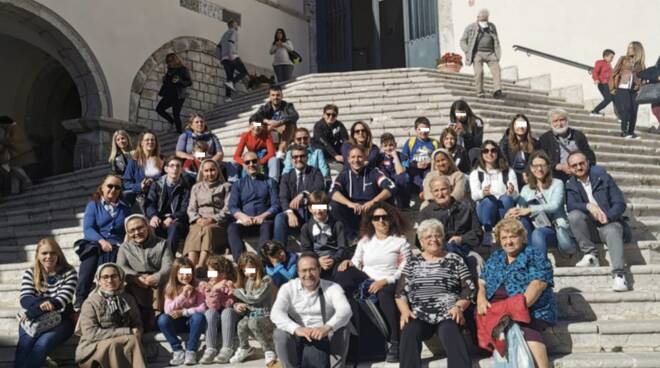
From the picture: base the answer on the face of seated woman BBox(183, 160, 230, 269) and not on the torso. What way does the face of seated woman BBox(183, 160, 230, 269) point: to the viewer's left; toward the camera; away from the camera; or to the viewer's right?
toward the camera

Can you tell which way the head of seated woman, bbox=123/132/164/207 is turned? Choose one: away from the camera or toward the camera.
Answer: toward the camera

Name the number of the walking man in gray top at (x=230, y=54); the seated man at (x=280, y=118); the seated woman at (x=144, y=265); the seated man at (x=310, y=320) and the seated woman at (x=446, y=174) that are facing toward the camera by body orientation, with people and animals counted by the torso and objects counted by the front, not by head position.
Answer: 4

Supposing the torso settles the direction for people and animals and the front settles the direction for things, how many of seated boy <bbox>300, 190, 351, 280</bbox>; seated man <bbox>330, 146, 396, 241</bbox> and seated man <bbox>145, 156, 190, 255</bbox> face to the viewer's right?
0

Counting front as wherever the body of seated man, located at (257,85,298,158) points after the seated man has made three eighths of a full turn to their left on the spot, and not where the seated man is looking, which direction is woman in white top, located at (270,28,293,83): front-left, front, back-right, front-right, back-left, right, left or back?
front-left

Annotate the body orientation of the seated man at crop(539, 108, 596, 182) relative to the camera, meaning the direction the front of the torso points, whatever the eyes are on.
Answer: toward the camera

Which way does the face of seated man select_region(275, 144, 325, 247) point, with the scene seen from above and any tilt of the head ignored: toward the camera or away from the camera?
toward the camera

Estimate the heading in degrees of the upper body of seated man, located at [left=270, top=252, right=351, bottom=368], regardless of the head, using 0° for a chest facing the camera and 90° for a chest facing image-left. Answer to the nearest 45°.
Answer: approximately 0°

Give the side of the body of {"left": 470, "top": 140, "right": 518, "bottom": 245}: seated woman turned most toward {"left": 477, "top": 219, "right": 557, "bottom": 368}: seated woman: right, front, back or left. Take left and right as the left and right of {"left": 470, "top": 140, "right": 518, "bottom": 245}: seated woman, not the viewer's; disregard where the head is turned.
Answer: front

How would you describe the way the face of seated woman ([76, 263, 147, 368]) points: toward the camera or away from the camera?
toward the camera

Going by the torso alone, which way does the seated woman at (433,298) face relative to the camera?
toward the camera

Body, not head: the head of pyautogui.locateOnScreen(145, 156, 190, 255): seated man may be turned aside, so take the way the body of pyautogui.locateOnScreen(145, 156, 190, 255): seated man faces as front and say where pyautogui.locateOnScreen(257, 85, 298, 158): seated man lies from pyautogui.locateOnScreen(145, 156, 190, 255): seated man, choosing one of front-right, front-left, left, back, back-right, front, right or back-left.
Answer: back-left

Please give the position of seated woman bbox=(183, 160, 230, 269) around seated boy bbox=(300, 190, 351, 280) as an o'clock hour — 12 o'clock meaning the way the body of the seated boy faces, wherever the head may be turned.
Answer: The seated woman is roughly at 4 o'clock from the seated boy.

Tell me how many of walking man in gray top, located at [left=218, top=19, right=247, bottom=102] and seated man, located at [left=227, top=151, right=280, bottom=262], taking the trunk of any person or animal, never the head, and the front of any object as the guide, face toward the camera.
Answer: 1

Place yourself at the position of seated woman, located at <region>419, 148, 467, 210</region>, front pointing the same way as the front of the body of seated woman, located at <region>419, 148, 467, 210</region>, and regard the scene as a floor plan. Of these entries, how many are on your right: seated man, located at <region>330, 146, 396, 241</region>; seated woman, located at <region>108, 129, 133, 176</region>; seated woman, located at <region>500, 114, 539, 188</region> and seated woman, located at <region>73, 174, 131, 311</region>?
3

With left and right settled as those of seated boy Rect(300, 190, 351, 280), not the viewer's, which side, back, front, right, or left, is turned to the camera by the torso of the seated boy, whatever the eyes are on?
front

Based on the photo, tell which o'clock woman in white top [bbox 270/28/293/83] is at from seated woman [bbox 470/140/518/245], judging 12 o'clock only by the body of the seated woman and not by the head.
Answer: The woman in white top is roughly at 5 o'clock from the seated woman.

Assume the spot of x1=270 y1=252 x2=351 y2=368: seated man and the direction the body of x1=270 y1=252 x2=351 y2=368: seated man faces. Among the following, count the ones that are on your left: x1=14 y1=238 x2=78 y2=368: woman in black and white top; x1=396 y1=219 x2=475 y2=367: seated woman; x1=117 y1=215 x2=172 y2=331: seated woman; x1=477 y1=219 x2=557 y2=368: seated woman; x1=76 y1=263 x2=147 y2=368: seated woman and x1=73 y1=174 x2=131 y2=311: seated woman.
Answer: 2

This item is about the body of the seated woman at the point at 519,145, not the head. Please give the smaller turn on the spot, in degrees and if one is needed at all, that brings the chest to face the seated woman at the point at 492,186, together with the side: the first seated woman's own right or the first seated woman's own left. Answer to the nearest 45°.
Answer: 0° — they already face them

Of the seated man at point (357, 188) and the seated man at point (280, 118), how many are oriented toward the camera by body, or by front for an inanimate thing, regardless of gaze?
2

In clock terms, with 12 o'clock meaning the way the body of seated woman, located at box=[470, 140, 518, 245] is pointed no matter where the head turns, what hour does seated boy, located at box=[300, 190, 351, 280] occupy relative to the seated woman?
The seated boy is roughly at 2 o'clock from the seated woman.

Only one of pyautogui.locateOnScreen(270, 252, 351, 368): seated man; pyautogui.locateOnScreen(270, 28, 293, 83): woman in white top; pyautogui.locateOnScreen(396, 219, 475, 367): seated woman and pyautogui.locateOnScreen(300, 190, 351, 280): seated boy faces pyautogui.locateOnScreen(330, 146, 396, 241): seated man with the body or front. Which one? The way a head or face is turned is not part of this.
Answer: the woman in white top

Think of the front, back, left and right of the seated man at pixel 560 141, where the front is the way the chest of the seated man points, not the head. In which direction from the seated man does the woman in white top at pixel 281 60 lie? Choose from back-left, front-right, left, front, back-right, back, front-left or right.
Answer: back-right
